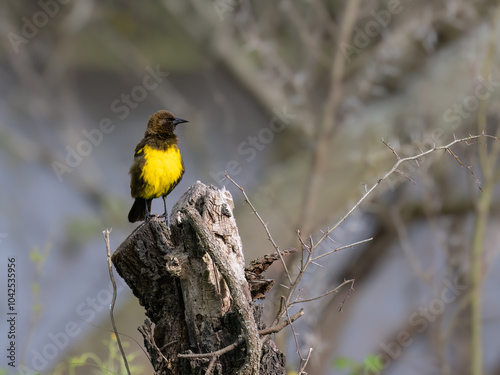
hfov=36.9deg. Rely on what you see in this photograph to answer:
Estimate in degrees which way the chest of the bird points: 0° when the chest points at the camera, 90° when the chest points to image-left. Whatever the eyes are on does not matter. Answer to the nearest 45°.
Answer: approximately 315°
